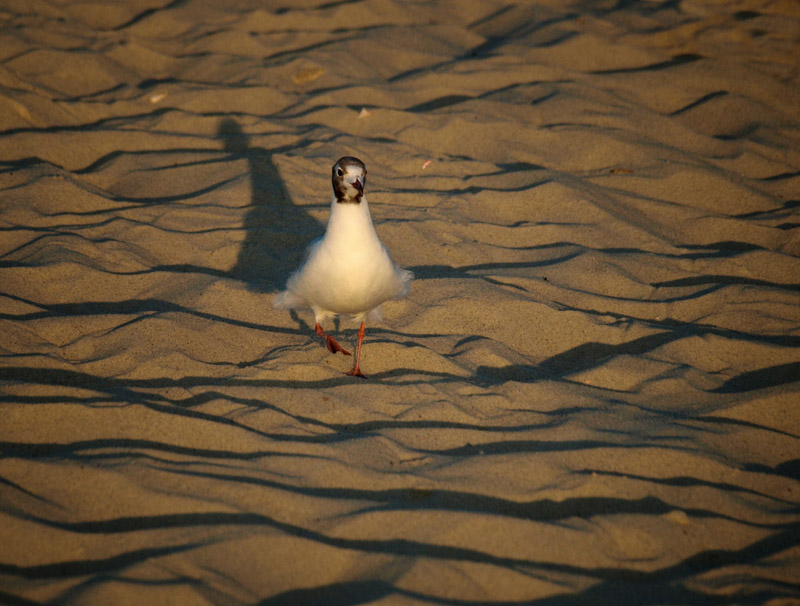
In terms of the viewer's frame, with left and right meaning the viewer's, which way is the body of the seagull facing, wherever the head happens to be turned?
facing the viewer
